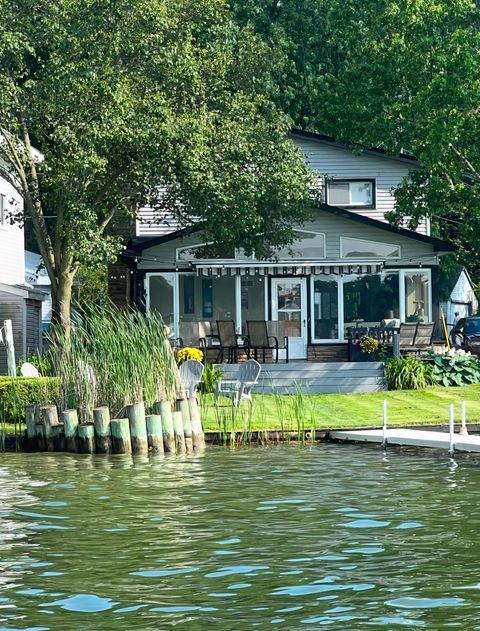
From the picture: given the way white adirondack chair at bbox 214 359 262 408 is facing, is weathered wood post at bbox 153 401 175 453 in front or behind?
in front

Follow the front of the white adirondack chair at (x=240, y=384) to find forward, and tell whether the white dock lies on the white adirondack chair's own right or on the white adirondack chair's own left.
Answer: on the white adirondack chair's own left

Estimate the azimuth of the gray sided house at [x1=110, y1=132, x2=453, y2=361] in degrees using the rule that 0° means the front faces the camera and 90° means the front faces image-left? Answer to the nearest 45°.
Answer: approximately 0°

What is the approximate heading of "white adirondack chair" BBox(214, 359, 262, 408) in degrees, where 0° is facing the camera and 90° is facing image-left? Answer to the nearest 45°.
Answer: approximately 45°

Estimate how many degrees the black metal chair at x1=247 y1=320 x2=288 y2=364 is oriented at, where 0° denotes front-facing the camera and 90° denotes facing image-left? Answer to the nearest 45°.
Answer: approximately 315°

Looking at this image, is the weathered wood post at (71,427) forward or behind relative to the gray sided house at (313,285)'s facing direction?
forward

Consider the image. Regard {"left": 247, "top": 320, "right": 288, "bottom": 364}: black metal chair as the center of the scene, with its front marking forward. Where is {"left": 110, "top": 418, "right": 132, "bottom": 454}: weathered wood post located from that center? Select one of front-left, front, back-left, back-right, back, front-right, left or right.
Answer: front-right

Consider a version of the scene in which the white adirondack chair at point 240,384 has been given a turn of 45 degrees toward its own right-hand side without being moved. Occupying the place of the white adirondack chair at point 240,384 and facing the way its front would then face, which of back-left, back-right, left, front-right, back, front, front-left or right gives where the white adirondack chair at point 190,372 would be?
front

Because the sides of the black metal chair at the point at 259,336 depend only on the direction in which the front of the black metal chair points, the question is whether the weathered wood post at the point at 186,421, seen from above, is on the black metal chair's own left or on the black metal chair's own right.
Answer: on the black metal chair's own right

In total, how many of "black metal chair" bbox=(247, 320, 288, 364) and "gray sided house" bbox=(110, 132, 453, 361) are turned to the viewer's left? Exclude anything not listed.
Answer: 0

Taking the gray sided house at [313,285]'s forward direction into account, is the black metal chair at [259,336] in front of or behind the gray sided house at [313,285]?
in front

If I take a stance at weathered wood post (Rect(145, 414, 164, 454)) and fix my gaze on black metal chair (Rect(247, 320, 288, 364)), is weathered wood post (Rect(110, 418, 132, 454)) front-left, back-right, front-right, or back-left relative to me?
back-left
